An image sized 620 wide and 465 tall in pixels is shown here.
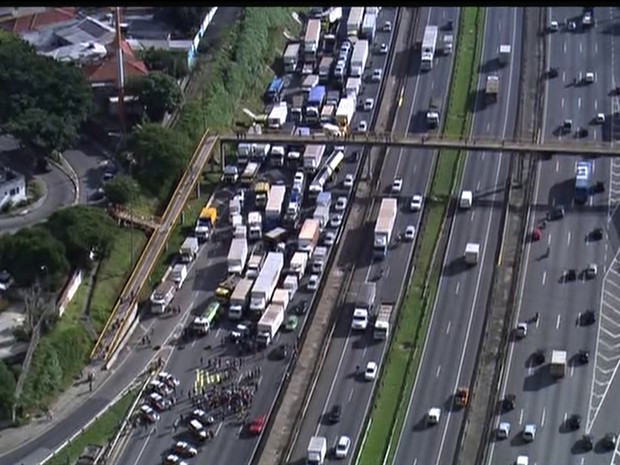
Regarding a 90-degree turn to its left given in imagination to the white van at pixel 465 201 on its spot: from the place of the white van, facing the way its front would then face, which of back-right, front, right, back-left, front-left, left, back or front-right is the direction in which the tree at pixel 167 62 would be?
front

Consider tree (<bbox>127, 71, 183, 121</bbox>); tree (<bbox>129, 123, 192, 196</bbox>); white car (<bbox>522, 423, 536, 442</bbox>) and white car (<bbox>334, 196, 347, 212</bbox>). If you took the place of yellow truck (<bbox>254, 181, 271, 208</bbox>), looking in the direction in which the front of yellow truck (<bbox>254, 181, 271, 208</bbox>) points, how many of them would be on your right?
2

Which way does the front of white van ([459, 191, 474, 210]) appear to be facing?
away from the camera

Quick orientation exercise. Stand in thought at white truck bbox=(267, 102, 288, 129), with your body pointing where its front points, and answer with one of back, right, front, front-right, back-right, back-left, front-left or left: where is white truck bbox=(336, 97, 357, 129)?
back-left

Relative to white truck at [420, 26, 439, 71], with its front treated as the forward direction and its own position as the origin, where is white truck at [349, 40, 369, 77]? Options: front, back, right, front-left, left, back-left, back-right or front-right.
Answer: right

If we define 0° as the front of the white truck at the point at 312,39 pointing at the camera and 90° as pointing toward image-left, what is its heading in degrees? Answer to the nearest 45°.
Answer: approximately 0°

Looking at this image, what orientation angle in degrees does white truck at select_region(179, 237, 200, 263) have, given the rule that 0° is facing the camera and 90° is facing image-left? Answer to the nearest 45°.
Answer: approximately 45°
